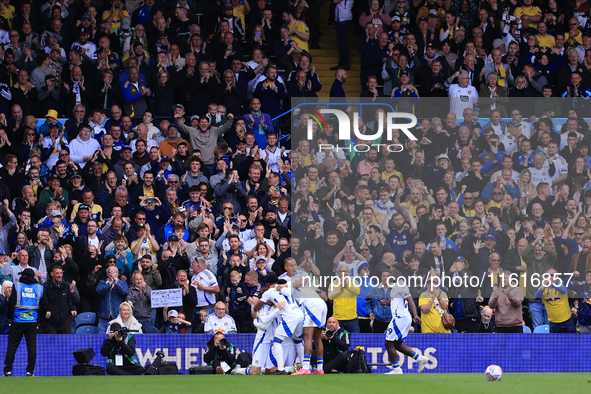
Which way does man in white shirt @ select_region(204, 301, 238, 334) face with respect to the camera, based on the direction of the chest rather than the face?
toward the camera

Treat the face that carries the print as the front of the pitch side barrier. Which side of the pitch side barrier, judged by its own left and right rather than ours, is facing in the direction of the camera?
front

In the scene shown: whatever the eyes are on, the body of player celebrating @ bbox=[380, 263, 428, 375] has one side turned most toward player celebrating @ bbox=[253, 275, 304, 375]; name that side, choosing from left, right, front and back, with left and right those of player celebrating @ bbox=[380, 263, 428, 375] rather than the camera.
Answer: front

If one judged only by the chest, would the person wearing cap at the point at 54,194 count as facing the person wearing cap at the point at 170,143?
no

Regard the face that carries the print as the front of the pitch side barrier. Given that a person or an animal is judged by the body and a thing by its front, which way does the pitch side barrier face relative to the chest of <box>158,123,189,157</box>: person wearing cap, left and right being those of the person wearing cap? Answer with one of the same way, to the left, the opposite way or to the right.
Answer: the same way

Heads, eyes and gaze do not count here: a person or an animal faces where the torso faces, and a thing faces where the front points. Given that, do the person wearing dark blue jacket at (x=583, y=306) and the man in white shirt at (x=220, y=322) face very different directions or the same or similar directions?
same or similar directions

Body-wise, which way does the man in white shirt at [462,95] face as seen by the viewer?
toward the camera

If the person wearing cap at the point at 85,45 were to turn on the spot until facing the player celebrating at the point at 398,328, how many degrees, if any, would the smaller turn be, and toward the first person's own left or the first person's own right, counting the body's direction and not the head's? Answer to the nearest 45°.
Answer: approximately 45° to the first person's own left

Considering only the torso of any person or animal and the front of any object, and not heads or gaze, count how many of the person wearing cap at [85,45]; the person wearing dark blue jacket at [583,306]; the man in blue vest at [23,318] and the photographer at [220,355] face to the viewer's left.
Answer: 0

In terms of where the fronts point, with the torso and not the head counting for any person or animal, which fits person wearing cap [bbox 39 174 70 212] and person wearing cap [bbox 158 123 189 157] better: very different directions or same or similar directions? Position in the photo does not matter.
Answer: same or similar directions

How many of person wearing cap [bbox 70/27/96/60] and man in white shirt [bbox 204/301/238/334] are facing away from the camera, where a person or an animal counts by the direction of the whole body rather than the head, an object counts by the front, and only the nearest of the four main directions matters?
0

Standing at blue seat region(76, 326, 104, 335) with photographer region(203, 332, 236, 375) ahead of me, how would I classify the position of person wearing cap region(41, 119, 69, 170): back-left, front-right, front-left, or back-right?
back-left

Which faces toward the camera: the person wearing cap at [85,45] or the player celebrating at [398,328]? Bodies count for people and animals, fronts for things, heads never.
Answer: the person wearing cap

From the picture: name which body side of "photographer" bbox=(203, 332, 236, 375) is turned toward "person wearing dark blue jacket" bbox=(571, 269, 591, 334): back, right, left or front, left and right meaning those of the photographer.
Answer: left

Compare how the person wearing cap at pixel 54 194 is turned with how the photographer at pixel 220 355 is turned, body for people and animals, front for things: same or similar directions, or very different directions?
same or similar directions

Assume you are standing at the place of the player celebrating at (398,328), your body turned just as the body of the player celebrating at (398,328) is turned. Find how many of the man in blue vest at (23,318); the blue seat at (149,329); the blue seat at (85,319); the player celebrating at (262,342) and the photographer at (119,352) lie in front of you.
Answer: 5
